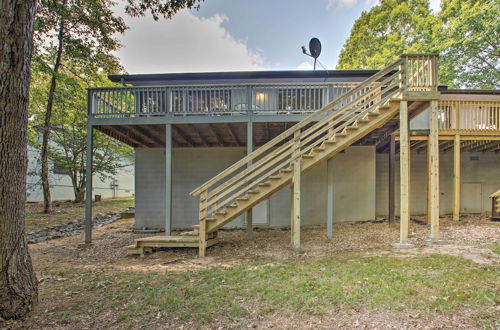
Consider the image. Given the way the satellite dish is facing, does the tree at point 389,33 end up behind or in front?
behind

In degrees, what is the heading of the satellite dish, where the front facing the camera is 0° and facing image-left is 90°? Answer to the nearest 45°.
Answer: approximately 45°

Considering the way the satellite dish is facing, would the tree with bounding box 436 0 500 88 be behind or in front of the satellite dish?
behind
